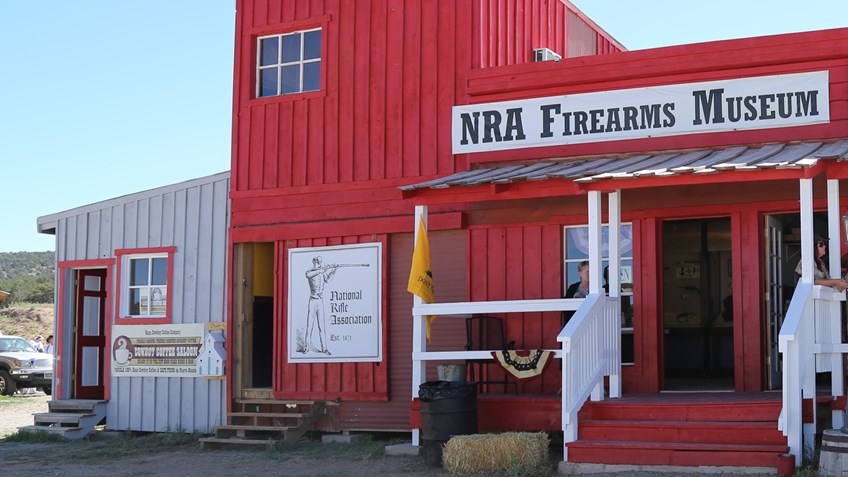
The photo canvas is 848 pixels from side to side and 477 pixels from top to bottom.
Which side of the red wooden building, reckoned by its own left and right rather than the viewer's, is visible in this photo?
front

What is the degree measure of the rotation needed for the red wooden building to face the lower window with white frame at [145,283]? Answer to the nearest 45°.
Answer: approximately 135° to its right

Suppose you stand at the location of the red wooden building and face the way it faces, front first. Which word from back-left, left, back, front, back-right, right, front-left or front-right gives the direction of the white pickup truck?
back-right
